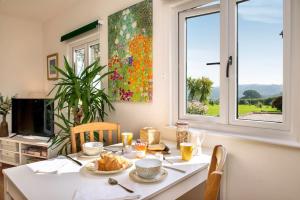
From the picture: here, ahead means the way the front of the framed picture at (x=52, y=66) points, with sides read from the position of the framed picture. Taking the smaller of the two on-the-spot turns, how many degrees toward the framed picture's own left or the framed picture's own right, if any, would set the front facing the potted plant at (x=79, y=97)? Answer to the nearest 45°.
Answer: approximately 45° to the framed picture's own left

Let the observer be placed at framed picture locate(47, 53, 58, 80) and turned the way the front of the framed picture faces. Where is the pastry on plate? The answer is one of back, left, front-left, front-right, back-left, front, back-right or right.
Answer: front-left

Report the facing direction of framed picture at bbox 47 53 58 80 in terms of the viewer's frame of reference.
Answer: facing the viewer and to the left of the viewer

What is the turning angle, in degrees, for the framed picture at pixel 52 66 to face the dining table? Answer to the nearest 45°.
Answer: approximately 45° to its left

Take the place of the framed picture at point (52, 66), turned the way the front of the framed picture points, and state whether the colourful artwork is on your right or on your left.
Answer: on your left

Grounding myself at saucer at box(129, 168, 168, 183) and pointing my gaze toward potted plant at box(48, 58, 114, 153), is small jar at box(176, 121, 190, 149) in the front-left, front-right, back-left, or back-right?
front-right

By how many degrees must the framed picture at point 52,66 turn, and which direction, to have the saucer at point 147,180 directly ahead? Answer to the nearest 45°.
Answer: approximately 45° to its left

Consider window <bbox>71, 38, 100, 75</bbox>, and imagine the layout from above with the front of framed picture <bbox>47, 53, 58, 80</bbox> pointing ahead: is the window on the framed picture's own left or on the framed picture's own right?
on the framed picture's own left
